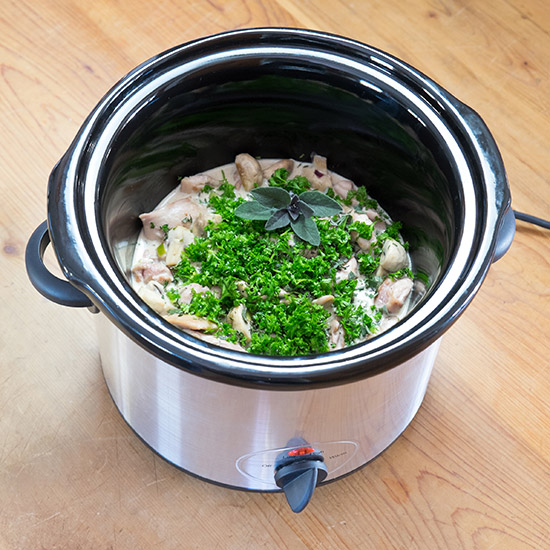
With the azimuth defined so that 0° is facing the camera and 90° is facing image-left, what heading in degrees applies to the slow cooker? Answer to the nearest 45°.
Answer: approximately 0°
